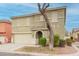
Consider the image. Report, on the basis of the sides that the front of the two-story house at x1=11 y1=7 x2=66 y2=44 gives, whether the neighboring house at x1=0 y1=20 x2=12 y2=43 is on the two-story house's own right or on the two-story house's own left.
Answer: on the two-story house's own right

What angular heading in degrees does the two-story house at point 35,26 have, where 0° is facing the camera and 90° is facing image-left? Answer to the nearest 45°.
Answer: approximately 45°
